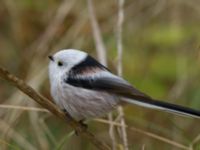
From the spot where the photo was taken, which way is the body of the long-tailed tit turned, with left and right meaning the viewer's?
facing to the left of the viewer
